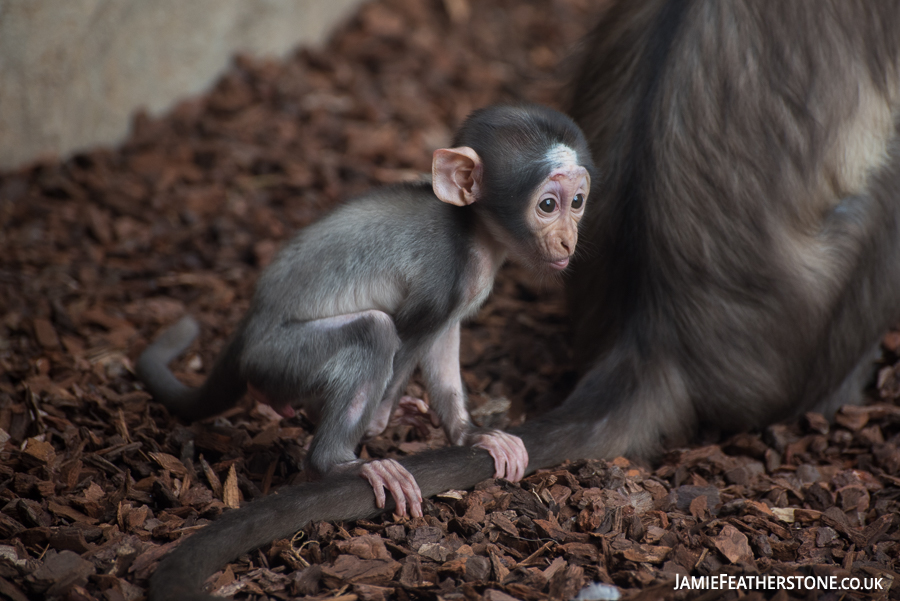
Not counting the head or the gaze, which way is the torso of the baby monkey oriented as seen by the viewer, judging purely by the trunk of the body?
to the viewer's right
